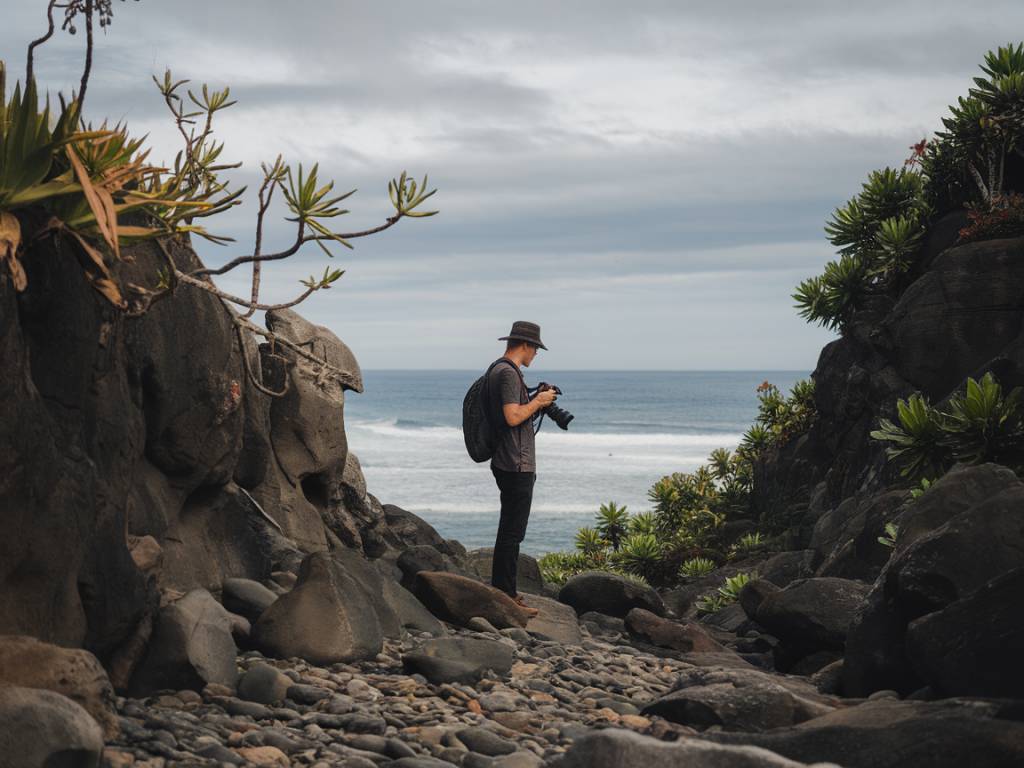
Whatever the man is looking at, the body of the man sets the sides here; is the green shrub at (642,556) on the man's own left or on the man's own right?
on the man's own left

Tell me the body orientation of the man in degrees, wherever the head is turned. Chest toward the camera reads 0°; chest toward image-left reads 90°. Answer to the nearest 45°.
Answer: approximately 270°

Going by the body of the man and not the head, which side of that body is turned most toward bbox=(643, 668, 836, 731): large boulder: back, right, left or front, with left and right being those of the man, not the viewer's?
right

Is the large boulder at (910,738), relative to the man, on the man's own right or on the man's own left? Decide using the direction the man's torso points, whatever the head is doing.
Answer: on the man's own right

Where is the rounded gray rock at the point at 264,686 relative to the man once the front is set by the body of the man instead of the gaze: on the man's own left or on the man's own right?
on the man's own right

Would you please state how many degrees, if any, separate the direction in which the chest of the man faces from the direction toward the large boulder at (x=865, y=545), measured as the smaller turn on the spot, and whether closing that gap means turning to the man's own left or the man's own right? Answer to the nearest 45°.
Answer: approximately 45° to the man's own left
